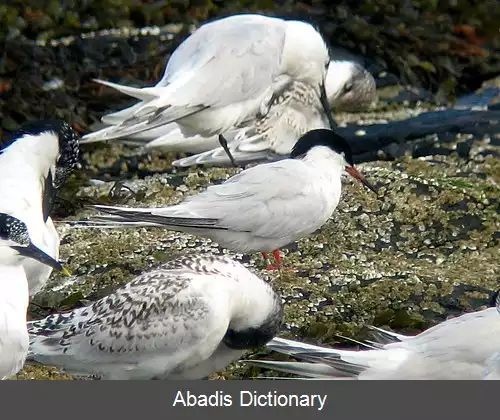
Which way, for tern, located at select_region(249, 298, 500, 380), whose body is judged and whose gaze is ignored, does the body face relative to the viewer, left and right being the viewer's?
facing to the right of the viewer

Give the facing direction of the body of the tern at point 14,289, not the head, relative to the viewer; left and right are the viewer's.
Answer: facing to the right of the viewer

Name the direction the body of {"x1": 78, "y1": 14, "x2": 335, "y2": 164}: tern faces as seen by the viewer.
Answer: to the viewer's right

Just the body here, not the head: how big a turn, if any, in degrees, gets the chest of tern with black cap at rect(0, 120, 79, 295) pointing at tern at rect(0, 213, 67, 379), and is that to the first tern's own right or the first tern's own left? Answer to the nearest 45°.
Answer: approximately 90° to the first tern's own right

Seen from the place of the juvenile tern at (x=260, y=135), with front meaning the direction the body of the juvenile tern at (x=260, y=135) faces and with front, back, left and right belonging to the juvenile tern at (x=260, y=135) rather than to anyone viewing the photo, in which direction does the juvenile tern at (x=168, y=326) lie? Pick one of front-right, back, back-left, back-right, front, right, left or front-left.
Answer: right

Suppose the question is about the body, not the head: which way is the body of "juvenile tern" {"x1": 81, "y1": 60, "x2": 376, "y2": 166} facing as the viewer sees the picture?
to the viewer's right

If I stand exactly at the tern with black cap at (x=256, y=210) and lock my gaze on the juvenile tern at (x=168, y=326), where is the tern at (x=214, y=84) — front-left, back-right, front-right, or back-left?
back-right

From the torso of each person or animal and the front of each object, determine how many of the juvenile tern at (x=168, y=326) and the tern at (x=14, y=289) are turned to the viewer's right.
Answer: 2

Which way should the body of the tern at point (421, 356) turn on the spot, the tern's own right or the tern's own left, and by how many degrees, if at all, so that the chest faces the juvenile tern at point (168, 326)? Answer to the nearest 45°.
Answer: approximately 180°

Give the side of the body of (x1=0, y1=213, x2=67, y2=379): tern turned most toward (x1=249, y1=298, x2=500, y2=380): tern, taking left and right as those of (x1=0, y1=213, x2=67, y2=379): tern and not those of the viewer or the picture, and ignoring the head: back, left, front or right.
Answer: front

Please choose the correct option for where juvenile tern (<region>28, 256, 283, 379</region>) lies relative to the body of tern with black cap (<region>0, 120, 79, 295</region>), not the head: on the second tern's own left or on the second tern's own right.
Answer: on the second tern's own right

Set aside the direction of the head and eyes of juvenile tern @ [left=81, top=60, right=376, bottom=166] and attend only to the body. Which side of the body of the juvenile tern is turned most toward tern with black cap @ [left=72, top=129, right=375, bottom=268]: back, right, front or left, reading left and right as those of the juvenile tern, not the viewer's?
right

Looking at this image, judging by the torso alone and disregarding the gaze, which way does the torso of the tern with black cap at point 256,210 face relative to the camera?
to the viewer's right

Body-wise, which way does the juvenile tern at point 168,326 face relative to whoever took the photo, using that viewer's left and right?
facing to the right of the viewer

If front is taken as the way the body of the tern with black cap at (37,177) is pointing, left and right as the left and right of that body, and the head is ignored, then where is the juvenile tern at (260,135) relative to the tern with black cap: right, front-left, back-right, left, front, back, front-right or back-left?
front-left
